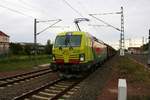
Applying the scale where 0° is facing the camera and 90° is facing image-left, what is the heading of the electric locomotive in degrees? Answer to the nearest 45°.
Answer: approximately 45°
